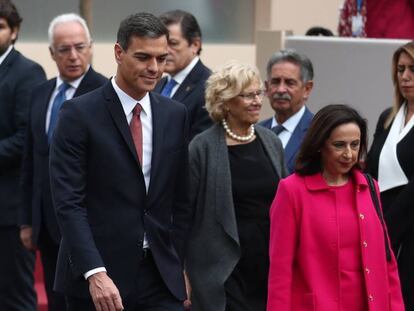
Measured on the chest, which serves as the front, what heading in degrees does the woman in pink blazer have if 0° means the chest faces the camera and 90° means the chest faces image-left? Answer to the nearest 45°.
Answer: approximately 315°

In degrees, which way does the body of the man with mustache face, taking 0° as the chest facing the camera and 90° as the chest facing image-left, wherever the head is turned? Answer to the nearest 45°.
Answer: approximately 45°

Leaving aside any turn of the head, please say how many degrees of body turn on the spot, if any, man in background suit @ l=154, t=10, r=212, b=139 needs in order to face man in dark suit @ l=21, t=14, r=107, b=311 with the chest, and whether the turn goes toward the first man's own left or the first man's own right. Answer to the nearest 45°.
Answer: approximately 45° to the first man's own right
